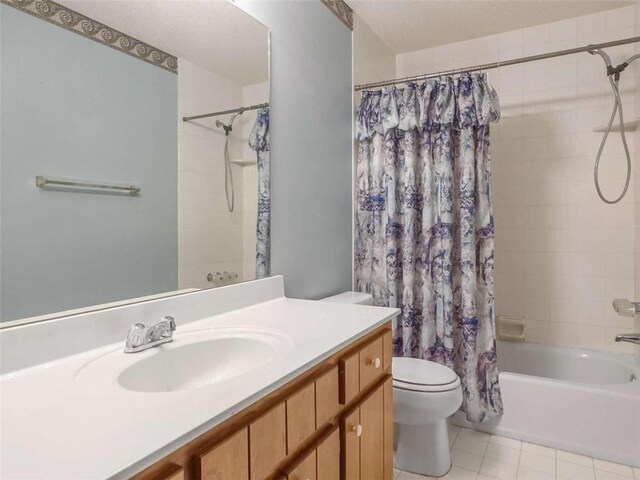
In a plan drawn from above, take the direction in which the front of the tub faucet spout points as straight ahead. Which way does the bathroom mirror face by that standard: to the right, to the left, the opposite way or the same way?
the opposite way

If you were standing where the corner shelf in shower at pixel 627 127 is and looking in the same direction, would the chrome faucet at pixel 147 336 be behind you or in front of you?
in front

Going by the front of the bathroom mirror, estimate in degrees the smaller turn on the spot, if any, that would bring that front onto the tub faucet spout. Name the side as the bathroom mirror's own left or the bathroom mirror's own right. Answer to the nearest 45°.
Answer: approximately 45° to the bathroom mirror's own left

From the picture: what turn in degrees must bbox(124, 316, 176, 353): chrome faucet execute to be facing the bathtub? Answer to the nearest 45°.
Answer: approximately 45° to its left

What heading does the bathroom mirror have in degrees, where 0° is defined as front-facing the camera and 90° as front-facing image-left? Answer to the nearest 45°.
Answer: approximately 315°

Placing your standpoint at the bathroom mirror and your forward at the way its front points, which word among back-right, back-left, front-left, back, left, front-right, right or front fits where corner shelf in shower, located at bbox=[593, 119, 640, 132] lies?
front-left

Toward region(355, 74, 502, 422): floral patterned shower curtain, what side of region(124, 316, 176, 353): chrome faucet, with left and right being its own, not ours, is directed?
left

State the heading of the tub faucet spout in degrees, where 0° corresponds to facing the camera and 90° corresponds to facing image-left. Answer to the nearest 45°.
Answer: approximately 90°

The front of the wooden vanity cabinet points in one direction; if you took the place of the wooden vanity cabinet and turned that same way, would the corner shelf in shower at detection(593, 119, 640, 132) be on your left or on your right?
on your left

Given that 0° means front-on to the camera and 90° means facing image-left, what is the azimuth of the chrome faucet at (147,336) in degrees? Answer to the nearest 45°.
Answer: approximately 315°

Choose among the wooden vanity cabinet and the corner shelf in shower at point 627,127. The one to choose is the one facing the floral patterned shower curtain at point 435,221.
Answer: the corner shelf in shower
